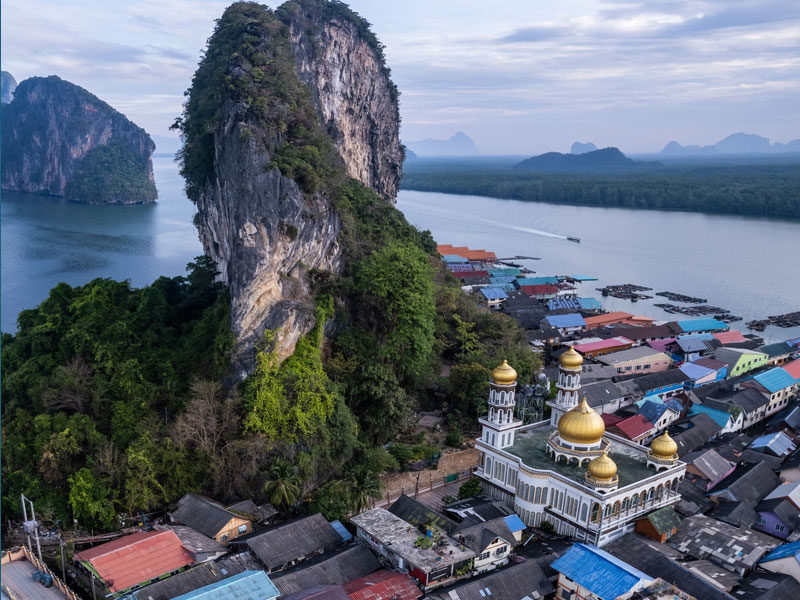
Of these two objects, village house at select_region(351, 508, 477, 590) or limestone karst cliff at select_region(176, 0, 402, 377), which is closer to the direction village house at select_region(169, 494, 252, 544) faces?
the village house

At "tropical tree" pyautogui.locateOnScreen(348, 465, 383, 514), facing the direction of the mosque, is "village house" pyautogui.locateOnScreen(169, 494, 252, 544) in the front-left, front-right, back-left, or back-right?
back-right

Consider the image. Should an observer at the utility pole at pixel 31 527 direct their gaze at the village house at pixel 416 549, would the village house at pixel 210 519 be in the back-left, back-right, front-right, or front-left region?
front-left

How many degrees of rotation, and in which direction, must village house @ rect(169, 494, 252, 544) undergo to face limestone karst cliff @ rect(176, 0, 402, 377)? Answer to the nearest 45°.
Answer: approximately 135° to its left

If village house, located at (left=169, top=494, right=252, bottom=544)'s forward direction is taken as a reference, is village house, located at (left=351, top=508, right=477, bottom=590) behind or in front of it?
in front

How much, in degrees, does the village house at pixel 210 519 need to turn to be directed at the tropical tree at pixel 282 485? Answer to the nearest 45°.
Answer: approximately 45° to its left

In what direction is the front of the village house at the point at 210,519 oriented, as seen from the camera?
facing the viewer and to the right of the viewer

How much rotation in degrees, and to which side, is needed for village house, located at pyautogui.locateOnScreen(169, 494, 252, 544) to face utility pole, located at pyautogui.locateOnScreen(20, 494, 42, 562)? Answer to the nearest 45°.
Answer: approximately 135° to its right

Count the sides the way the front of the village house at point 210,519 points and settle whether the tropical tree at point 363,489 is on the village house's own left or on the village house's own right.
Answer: on the village house's own left

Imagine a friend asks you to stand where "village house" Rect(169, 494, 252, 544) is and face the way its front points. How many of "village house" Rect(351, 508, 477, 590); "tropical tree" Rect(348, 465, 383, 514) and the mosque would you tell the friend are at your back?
0

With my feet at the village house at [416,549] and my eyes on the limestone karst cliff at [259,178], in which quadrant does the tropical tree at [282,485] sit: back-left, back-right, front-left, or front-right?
front-left

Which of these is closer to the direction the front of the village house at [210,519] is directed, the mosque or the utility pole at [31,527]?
the mosque

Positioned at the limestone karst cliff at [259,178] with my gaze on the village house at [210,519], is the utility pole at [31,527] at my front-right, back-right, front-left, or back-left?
front-right

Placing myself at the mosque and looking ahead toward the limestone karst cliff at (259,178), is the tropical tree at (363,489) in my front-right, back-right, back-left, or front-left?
front-left
